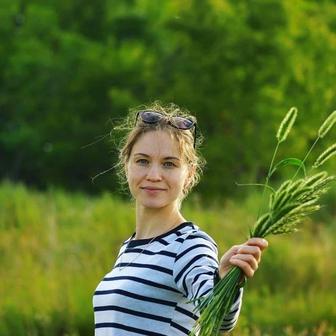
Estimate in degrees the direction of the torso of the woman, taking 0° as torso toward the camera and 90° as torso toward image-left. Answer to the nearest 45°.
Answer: approximately 45°
